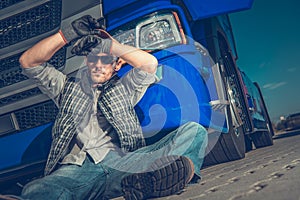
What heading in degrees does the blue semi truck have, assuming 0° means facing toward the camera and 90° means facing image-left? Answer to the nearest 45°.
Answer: approximately 45°
